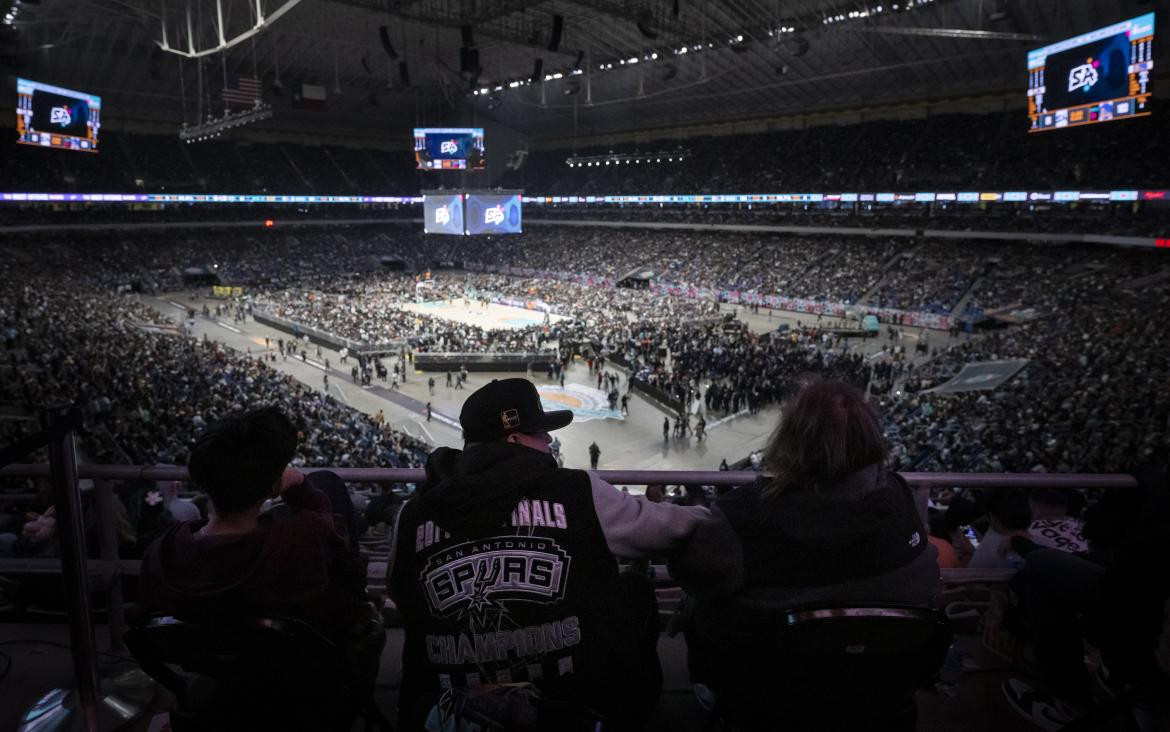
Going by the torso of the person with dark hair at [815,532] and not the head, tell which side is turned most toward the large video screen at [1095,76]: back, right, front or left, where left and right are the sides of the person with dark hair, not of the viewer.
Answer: front

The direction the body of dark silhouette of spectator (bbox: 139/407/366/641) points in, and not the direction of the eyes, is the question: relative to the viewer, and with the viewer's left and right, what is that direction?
facing away from the viewer and to the right of the viewer

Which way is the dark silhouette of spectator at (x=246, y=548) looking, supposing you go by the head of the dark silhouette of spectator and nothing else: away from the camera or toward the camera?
away from the camera

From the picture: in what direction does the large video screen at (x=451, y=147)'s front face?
toward the camera

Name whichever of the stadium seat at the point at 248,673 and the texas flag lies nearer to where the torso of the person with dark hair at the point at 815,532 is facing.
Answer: the texas flag

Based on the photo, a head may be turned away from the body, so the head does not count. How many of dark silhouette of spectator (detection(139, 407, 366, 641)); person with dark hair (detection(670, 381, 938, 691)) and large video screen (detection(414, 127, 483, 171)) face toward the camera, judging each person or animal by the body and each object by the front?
1

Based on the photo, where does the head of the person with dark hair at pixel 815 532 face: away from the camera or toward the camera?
away from the camera

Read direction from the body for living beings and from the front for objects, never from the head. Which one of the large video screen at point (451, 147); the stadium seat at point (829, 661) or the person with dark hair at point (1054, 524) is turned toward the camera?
the large video screen

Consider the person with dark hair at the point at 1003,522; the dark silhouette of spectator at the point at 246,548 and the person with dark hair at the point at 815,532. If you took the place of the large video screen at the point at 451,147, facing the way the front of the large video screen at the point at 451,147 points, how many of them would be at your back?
0

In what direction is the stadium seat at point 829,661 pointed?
away from the camera

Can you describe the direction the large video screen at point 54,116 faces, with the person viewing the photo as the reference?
facing the viewer and to the right of the viewer

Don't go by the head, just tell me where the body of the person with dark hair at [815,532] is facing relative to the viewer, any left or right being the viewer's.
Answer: facing away from the viewer

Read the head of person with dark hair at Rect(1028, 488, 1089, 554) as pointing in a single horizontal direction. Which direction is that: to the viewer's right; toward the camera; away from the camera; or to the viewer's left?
away from the camera
